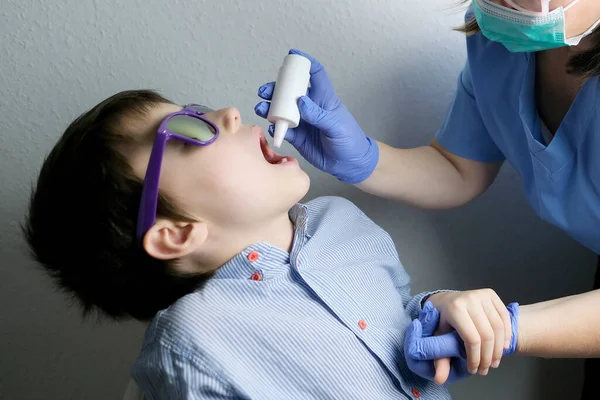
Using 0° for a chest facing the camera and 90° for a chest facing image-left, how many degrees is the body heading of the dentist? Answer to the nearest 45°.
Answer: approximately 45°

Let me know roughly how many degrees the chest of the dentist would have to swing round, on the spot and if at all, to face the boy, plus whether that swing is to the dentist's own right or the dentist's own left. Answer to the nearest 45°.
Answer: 0° — they already face them
